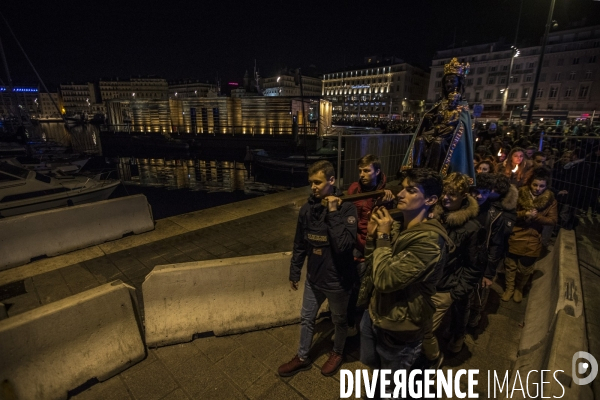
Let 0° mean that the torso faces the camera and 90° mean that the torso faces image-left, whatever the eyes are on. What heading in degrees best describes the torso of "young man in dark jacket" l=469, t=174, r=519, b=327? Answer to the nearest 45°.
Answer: approximately 45°

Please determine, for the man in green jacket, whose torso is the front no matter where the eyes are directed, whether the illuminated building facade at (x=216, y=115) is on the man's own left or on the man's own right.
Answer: on the man's own right

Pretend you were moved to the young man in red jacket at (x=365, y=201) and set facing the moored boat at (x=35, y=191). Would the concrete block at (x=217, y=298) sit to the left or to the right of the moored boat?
left

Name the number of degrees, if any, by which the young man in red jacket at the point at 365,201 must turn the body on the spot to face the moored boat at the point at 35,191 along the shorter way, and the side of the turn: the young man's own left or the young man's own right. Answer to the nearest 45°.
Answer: approximately 45° to the young man's own right

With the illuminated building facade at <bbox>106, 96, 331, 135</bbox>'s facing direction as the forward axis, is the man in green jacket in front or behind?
in front

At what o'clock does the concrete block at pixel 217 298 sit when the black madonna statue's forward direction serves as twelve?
The concrete block is roughly at 12 o'clock from the black madonna statue.

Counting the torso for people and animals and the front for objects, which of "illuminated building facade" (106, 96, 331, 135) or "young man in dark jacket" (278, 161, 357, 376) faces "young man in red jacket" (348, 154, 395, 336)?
the illuminated building facade

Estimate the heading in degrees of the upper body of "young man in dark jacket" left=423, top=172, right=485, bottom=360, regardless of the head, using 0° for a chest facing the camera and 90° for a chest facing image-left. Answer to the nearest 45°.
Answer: approximately 45°

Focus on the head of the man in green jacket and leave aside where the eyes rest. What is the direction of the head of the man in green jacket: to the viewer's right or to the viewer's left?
to the viewer's left
